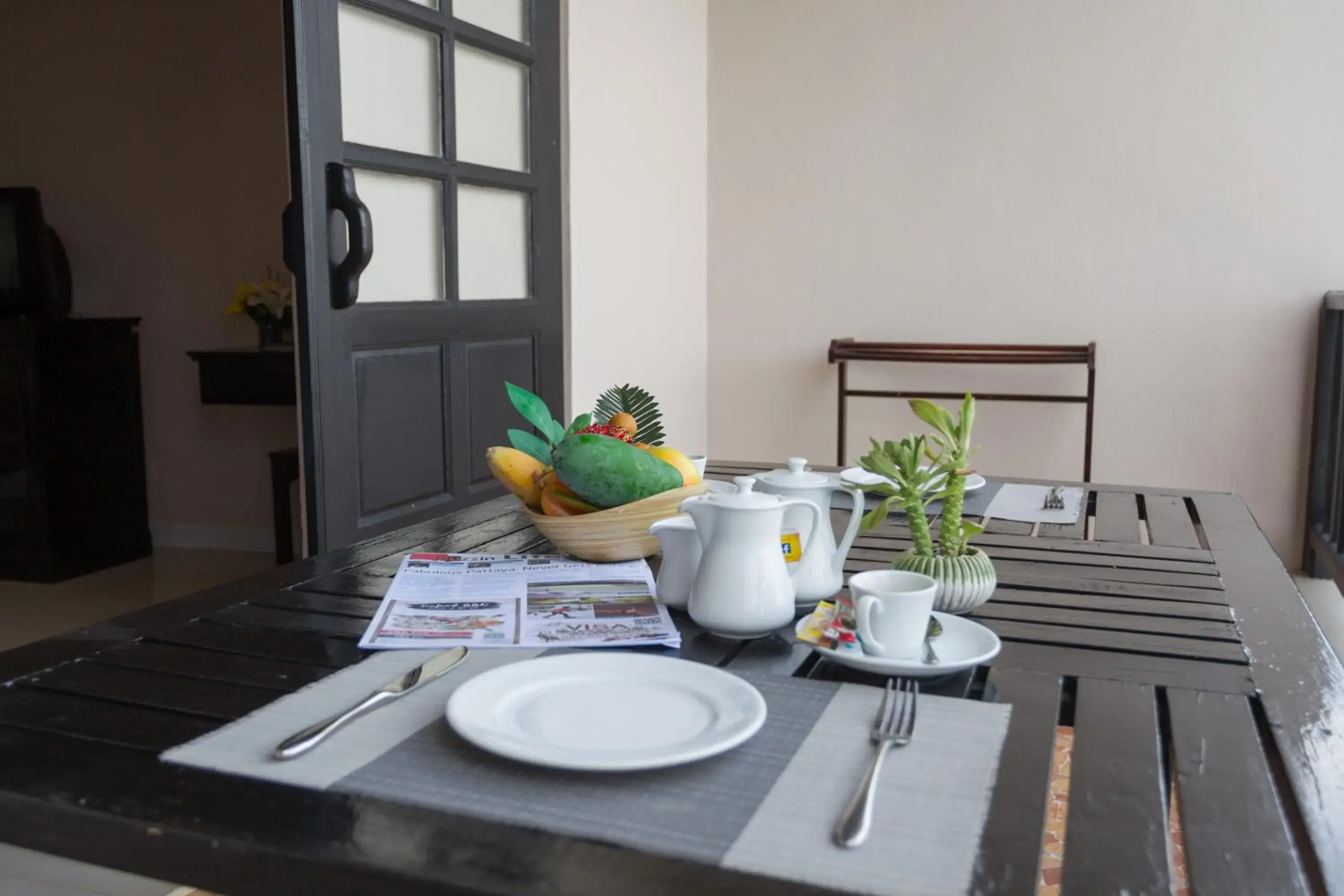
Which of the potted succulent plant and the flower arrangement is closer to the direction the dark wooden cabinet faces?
the potted succulent plant

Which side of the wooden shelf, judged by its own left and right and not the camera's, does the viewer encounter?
front

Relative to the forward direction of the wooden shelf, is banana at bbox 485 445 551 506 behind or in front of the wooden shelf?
in front

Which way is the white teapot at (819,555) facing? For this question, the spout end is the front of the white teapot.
to the viewer's left

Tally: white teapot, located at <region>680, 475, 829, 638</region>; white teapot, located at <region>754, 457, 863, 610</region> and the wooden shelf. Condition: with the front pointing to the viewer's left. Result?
2

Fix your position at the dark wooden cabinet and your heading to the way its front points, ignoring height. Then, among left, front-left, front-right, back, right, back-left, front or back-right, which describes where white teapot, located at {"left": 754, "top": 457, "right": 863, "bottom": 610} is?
front-left

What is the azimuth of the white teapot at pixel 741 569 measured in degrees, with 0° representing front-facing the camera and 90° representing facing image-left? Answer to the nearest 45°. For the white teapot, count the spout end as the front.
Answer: approximately 90°

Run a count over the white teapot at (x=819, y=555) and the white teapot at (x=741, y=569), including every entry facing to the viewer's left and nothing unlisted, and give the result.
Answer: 2
